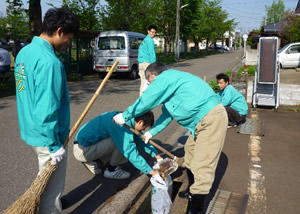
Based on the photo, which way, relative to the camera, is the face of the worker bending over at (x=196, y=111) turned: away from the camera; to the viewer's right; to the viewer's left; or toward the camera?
to the viewer's left

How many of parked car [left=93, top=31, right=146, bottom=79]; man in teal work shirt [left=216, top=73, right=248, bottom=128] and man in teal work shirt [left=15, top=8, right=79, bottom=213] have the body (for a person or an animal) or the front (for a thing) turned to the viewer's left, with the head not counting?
1

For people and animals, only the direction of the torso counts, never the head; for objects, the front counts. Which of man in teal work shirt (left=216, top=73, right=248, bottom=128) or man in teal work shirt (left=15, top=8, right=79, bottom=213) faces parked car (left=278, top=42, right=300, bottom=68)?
man in teal work shirt (left=15, top=8, right=79, bottom=213)

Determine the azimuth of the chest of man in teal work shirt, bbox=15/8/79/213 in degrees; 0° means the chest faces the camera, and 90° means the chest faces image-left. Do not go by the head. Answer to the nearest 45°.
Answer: approximately 225°

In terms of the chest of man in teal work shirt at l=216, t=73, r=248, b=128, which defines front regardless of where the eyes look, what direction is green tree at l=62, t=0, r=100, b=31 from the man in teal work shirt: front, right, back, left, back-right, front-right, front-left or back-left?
front-right

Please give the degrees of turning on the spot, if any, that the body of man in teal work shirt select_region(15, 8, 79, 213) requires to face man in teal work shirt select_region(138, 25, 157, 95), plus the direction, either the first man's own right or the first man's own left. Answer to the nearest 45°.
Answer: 0° — they already face them

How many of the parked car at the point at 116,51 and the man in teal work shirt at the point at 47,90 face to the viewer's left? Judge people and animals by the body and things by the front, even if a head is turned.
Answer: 0

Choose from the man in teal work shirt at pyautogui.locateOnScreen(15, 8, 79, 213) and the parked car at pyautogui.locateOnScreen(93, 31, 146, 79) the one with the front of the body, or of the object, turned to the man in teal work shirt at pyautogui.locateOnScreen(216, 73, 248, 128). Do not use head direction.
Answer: the man in teal work shirt at pyautogui.locateOnScreen(15, 8, 79, 213)

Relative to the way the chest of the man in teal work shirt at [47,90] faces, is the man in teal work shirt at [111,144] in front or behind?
in front

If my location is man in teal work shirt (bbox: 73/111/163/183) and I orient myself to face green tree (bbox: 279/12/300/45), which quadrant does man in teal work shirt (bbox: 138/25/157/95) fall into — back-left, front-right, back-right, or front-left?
front-left

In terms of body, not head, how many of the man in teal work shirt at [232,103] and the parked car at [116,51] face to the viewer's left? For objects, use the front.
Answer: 1

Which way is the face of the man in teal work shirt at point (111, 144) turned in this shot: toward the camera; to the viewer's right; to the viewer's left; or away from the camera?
to the viewer's right

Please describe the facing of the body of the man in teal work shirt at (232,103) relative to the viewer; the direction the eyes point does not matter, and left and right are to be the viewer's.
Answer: facing to the left of the viewer
